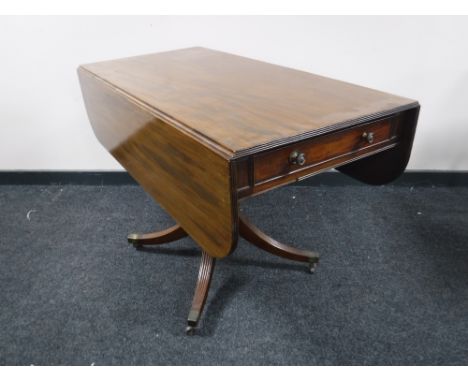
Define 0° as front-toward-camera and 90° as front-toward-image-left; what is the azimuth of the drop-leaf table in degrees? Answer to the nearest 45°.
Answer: approximately 315°
